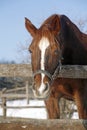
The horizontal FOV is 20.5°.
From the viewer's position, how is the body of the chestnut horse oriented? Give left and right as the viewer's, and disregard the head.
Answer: facing the viewer and to the left of the viewer
